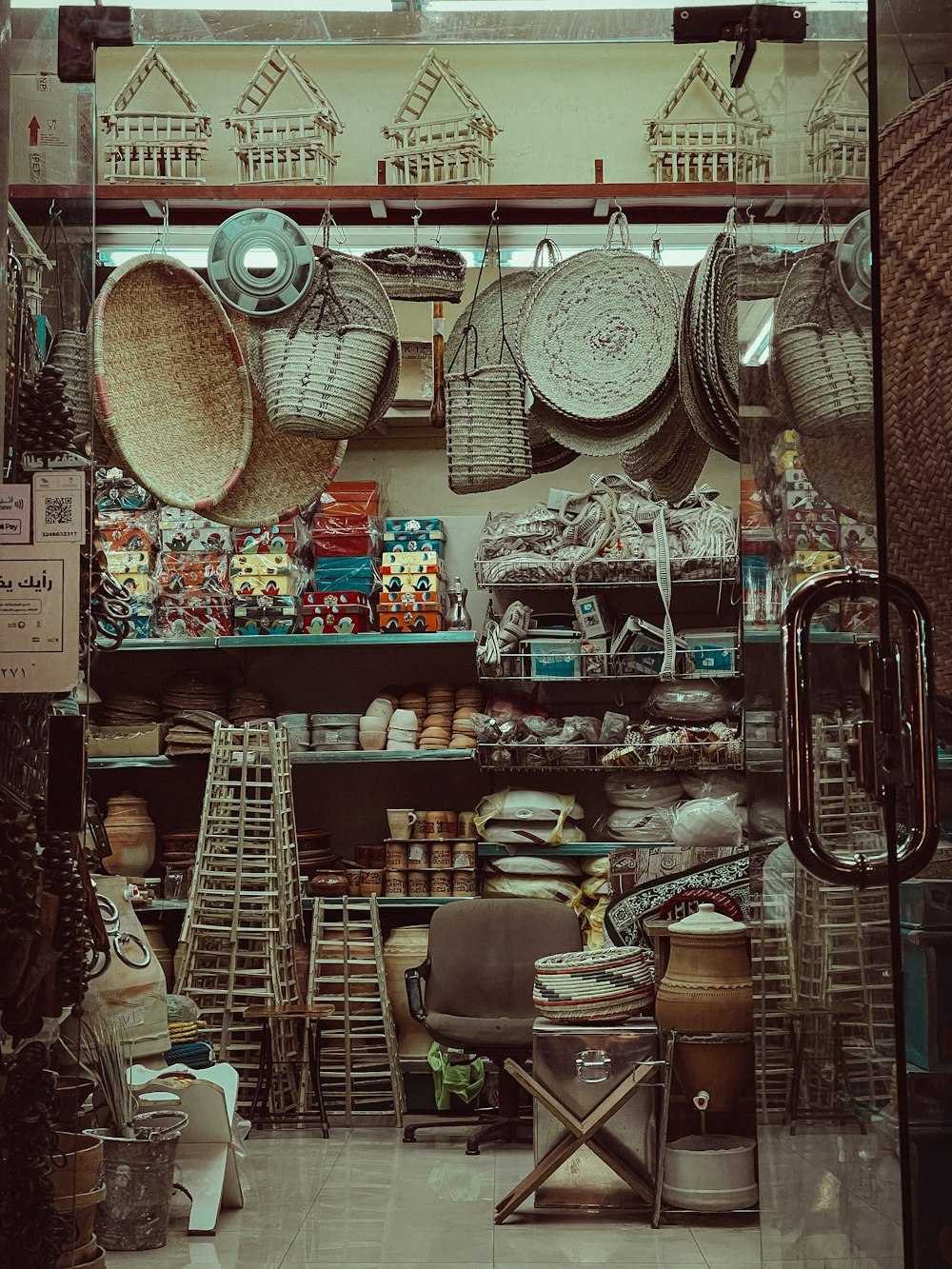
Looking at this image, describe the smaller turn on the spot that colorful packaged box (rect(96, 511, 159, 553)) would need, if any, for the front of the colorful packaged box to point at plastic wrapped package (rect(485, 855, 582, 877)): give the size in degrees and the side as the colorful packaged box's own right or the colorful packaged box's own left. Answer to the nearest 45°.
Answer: approximately 90° to the colorful packaged box's own left

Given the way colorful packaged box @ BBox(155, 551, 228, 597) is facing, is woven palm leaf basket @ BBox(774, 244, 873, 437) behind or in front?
in front

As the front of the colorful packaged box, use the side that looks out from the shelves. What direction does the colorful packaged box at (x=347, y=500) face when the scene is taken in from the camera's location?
facing the viewer

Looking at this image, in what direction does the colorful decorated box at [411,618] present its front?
toward the camera

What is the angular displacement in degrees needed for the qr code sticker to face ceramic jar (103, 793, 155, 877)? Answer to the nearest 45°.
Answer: approximately 180°

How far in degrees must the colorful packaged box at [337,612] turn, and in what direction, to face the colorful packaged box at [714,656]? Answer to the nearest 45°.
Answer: approximately 90° to its left

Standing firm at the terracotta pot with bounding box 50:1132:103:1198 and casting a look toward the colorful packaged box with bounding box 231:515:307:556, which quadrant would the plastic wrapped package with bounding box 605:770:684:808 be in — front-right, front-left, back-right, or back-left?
front-right

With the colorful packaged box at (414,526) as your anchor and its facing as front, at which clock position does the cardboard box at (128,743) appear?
The cardboard box is roughly at 3 o'clock from the colorful packaged box.

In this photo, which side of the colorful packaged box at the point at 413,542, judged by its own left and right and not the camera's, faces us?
front

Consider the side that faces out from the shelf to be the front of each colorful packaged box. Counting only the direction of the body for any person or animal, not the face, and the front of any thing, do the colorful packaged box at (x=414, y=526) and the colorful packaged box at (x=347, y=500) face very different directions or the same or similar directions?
same or similar directions

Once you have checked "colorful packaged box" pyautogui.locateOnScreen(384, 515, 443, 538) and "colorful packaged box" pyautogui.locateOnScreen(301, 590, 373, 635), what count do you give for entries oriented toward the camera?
2
